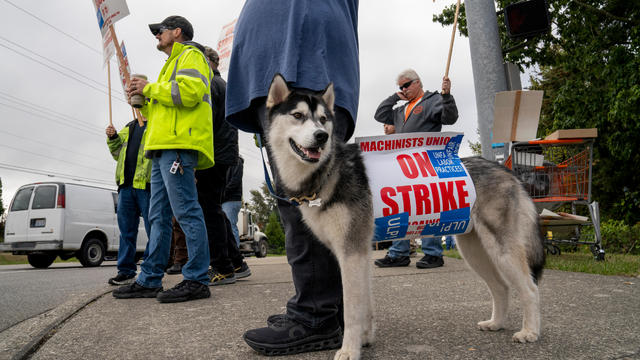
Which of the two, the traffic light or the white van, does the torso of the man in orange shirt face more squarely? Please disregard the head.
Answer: the white van

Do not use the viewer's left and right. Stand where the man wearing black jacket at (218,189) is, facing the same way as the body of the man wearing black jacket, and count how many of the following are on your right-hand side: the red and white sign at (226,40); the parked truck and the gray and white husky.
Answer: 2

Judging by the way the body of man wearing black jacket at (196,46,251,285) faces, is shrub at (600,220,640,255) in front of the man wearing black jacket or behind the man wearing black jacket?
behind

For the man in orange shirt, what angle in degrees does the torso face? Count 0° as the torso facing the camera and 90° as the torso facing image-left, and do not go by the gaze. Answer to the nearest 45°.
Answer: approximately 45°

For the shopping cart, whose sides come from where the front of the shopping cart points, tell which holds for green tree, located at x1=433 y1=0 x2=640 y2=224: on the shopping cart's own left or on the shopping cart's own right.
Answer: on the shopping cart's own right

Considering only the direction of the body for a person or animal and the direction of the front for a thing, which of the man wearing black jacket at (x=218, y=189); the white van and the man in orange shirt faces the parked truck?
the white van

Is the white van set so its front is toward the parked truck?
yes

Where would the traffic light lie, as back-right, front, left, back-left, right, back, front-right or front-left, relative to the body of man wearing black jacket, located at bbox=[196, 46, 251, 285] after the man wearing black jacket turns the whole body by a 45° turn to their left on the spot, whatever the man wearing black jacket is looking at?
back-left

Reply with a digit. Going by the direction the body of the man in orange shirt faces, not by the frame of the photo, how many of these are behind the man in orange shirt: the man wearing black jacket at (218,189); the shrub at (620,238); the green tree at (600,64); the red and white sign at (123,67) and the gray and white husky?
2

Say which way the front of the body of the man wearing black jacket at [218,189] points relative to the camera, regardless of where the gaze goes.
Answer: to the viewer's left

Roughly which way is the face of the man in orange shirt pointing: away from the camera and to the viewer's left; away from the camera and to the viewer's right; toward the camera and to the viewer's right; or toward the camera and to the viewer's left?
toward the camera and to the viewer's left

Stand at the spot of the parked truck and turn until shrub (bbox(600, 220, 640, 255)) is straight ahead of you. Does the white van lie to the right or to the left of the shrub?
right

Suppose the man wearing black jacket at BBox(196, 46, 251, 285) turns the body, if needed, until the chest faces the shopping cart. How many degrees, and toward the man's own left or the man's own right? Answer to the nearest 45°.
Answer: approximately 180°
